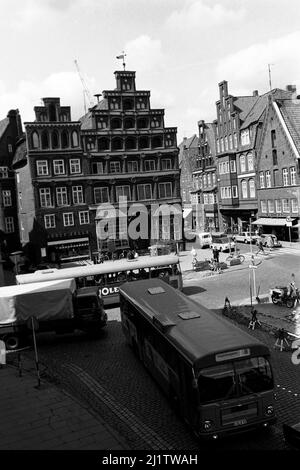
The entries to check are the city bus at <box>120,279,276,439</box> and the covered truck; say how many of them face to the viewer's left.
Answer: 0

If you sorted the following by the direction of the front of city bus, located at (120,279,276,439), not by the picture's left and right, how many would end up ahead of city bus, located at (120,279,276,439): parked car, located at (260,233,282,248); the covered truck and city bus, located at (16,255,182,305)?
0

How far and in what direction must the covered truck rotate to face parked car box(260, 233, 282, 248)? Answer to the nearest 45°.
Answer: approximately 45° to its left

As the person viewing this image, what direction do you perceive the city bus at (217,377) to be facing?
facing the viewer and to the right of the viewer

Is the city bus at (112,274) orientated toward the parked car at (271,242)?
no

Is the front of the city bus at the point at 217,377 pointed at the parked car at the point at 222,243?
no

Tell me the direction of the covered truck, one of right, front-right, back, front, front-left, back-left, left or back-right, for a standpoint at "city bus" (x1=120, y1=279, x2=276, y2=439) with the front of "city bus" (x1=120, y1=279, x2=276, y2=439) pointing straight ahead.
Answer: back

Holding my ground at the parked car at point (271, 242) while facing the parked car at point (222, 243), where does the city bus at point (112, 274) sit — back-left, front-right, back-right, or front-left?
front-left

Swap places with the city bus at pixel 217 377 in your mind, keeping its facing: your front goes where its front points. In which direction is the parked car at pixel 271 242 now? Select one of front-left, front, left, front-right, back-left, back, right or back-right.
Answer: back-left

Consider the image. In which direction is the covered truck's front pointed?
to the viewer's right

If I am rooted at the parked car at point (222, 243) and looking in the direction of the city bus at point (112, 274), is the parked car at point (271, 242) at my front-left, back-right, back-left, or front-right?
back-left
